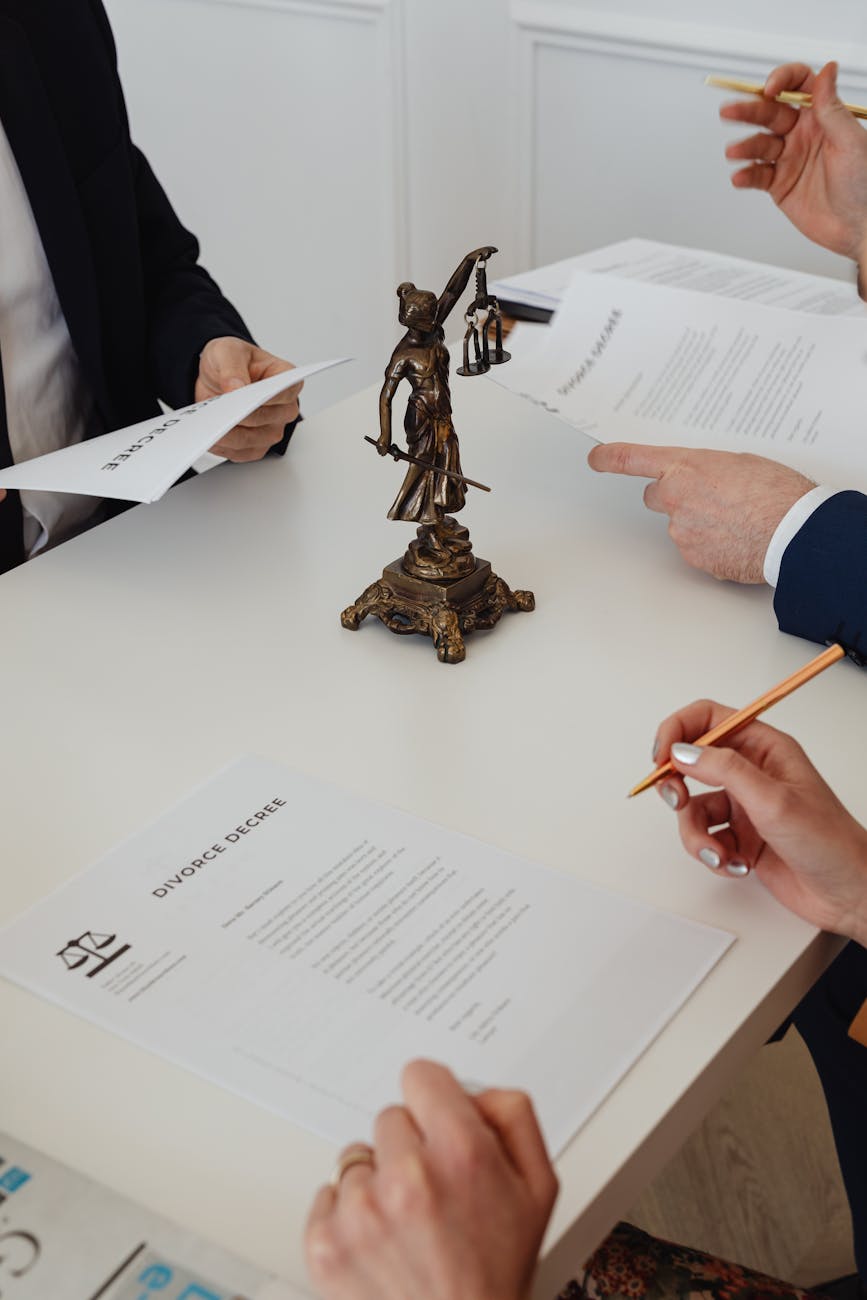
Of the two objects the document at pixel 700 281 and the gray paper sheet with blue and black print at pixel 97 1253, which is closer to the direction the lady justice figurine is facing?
the gray paper sheet with blue and black print

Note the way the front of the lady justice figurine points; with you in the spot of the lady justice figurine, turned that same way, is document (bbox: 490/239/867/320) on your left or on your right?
on your left

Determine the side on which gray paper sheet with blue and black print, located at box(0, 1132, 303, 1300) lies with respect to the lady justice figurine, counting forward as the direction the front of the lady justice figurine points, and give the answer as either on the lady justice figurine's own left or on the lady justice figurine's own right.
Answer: on the lady justice figurine's own right
